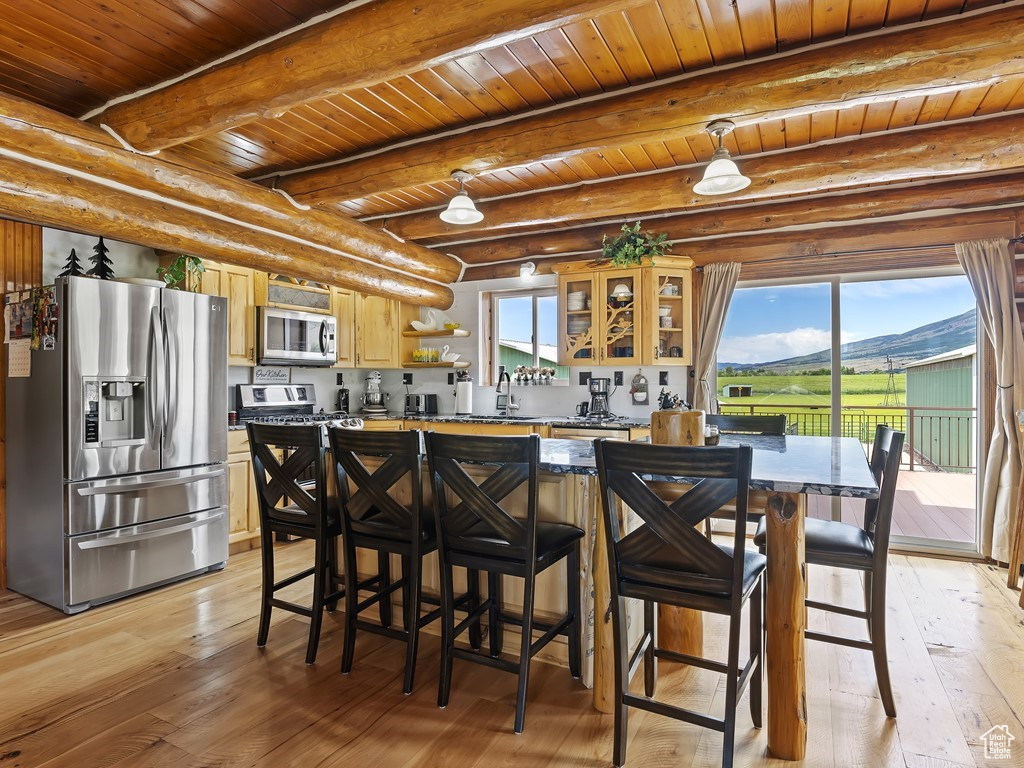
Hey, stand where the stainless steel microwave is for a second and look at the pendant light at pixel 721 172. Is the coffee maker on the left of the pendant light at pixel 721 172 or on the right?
left

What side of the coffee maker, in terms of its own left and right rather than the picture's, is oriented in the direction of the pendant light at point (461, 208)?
front

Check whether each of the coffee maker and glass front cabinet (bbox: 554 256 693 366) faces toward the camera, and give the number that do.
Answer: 2

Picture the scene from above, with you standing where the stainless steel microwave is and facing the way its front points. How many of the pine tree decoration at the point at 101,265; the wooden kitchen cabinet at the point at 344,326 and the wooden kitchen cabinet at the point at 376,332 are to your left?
2

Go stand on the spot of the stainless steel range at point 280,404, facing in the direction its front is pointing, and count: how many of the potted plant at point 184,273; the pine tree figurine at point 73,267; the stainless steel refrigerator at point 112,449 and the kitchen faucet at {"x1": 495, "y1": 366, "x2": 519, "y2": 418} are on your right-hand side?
3

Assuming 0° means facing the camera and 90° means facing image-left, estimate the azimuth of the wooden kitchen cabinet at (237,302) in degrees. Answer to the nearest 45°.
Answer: approximately 315°

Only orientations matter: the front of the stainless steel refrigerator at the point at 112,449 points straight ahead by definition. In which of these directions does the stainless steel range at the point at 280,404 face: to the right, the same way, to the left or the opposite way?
the same way

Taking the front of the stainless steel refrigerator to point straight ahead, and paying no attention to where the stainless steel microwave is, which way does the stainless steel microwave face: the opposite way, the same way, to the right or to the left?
the same way

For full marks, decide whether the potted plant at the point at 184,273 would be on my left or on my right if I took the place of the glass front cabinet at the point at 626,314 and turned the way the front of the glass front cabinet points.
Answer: on my right

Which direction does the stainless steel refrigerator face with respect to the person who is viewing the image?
facing the viewer and to the right of the viewer

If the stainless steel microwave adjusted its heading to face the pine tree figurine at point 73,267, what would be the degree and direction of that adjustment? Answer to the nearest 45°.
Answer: approximately 90° to its right

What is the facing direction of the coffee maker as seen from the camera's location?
facing the viewer
